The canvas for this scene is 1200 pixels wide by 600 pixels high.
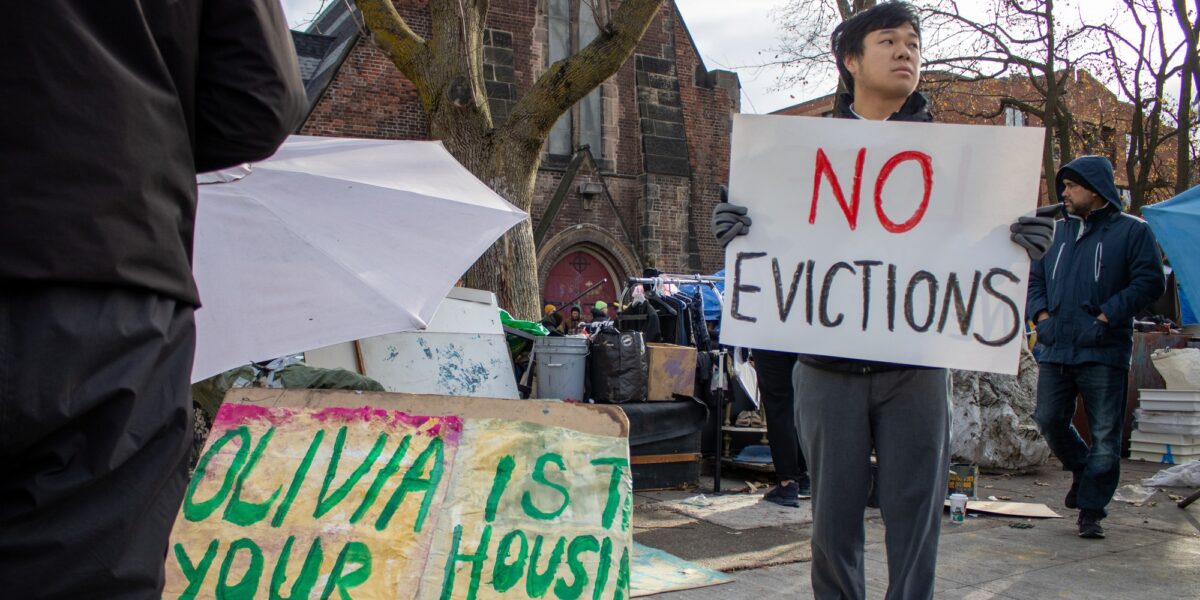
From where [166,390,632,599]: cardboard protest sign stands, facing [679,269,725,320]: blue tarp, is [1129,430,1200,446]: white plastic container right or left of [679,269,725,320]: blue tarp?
right

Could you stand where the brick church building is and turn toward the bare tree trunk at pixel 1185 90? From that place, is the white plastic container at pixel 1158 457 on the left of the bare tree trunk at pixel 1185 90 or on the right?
right

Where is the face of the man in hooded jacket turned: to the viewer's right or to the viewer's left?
to the viewer's left

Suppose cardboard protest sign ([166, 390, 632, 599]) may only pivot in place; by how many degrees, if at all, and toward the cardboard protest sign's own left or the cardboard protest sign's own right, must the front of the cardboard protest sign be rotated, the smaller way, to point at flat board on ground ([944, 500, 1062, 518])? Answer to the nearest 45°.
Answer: approximately 135° to the cardboard protest sign's own left

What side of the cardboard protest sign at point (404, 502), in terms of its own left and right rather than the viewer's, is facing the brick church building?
back

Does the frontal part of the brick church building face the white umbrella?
yes

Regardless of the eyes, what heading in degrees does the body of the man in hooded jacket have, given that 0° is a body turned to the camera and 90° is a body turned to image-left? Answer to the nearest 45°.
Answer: approximately 45°

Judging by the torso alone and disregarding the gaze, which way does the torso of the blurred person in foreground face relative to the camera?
away from the camera

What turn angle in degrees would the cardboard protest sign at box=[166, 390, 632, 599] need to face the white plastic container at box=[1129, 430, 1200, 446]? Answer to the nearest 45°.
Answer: approximately 135° to its left

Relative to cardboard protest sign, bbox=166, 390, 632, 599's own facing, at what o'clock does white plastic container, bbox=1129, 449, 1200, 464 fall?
The white plastic container is roughly at 8 o'clock from the cardboard protest sign.
